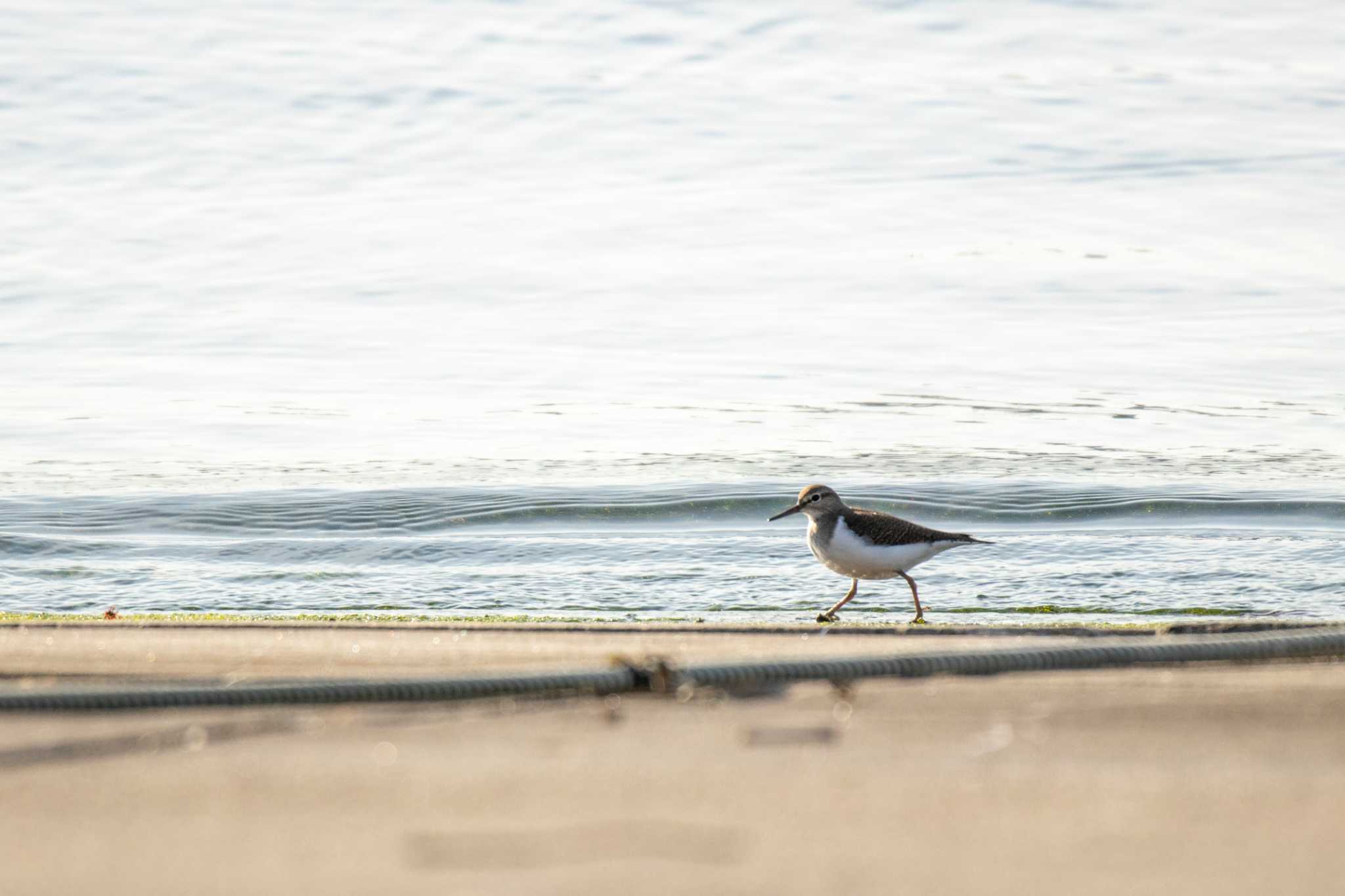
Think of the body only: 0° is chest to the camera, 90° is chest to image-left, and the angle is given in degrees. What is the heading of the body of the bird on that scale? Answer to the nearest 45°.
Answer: approximately 90°
